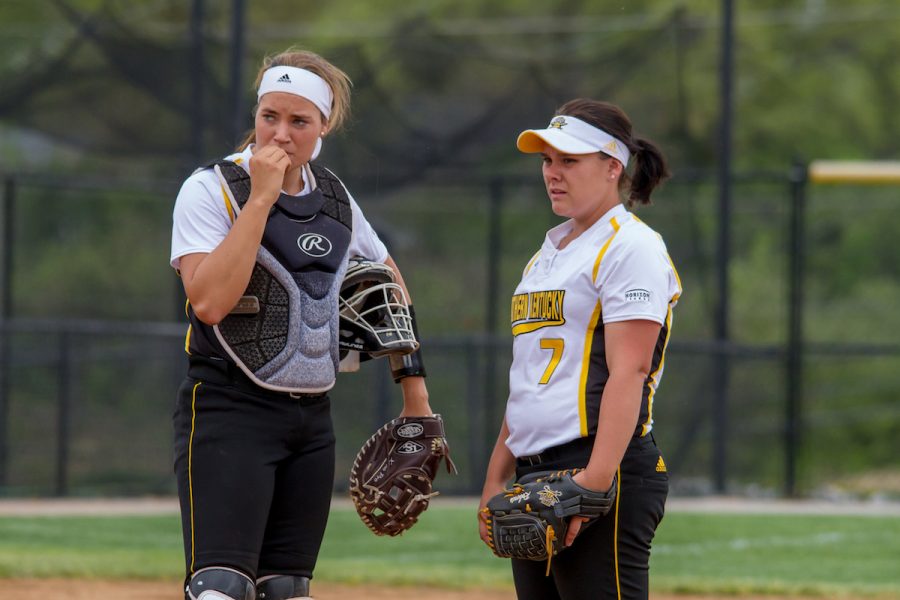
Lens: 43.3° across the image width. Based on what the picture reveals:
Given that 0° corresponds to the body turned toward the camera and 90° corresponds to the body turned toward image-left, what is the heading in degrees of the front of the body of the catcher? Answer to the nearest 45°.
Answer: approximately 315°
